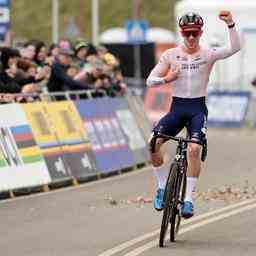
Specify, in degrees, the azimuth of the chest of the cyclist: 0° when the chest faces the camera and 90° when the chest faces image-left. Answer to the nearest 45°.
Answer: approximately 0°

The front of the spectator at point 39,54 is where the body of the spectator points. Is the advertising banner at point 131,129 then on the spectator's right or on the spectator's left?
on the spectator's left

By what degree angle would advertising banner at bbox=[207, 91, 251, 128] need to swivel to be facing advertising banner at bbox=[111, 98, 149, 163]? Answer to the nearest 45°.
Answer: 0° — it already faces it
